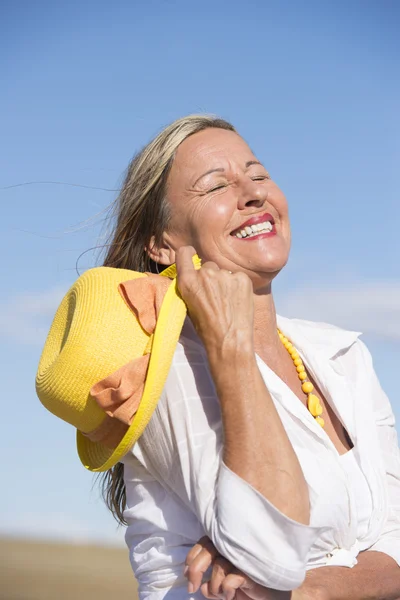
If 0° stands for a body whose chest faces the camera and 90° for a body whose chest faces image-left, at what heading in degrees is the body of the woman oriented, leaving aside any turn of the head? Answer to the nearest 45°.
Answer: approximately 315°
